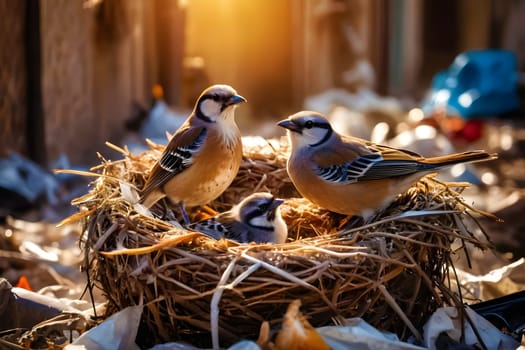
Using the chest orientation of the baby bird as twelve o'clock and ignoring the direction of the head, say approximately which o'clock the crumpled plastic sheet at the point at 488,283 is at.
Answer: The crumpled plastic sheet is roughly at 12 o'clock from the baby bird.

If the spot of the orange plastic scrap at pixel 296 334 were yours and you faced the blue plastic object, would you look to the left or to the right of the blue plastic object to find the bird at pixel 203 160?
left

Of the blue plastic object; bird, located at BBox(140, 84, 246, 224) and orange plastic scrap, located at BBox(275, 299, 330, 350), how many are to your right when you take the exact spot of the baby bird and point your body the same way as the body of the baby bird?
1

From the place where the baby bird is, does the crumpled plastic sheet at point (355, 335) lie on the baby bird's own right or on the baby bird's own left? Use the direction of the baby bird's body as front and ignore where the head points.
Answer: on the baby bird's own right

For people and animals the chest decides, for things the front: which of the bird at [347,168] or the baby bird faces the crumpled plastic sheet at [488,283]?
the baby bird

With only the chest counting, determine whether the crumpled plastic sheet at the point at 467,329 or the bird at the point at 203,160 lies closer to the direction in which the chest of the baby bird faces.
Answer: the crumpled plastic sheet

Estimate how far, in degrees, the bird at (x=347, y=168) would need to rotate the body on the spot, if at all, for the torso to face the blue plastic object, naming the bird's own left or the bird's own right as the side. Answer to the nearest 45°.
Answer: approximately 90° to the bird's own right

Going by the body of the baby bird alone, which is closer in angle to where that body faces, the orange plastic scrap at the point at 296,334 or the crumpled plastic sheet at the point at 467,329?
the crumpled plastic sheet

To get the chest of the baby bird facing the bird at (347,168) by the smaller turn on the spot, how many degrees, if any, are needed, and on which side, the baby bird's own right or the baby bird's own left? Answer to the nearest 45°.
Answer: approximately 45° to the baby bird's own left

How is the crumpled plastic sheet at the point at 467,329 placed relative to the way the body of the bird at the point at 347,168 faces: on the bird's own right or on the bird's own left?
on the bird's own left

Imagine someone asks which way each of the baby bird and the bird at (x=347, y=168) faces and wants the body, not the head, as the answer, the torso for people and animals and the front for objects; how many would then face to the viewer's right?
1

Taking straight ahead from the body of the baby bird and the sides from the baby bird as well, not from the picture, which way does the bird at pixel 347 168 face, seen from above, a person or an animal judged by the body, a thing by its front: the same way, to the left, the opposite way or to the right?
the opposite way

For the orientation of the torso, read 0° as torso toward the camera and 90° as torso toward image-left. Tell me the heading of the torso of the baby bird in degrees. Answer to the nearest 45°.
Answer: approximately 270°

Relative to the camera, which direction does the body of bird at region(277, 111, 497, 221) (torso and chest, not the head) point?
to the viewer's left
